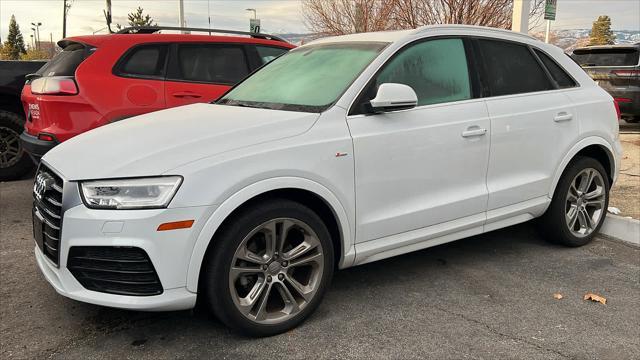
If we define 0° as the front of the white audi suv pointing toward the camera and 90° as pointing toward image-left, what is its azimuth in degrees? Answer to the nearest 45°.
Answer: approximately 45°

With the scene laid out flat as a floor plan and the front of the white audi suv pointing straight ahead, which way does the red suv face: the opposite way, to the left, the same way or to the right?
the opposite way

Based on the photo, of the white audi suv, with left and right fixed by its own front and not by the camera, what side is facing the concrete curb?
back

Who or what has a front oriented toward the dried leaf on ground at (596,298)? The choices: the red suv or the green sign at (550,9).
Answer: the green sign

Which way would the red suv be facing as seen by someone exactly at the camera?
facing away from the viewer and to the right of the viewer

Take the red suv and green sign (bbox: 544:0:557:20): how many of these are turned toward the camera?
1

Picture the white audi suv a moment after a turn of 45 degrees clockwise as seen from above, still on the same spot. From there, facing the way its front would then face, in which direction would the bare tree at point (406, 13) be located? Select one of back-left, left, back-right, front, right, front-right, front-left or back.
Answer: right

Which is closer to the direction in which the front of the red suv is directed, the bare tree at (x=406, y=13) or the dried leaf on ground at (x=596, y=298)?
the bare tree

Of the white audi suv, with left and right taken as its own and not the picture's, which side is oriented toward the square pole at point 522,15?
back

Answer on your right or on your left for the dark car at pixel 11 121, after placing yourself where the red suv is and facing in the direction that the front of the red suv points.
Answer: on your left

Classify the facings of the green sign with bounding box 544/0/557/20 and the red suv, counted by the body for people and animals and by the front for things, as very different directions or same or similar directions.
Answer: very different directions
